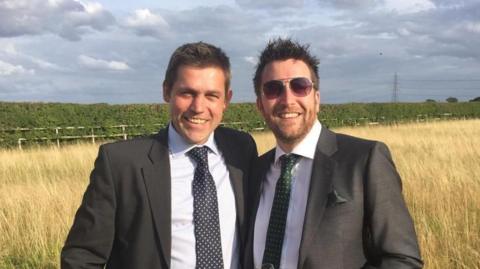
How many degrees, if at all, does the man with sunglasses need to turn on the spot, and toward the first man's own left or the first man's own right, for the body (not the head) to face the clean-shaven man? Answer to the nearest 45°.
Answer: approximately 45° to the first man's own right

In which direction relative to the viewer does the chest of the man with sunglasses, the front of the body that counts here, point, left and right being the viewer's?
facing the viewer and to the left of the viewer

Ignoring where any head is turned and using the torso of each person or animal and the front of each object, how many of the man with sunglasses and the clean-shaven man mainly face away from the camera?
0

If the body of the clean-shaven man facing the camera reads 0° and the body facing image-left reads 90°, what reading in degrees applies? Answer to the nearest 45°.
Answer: approximately 315°
